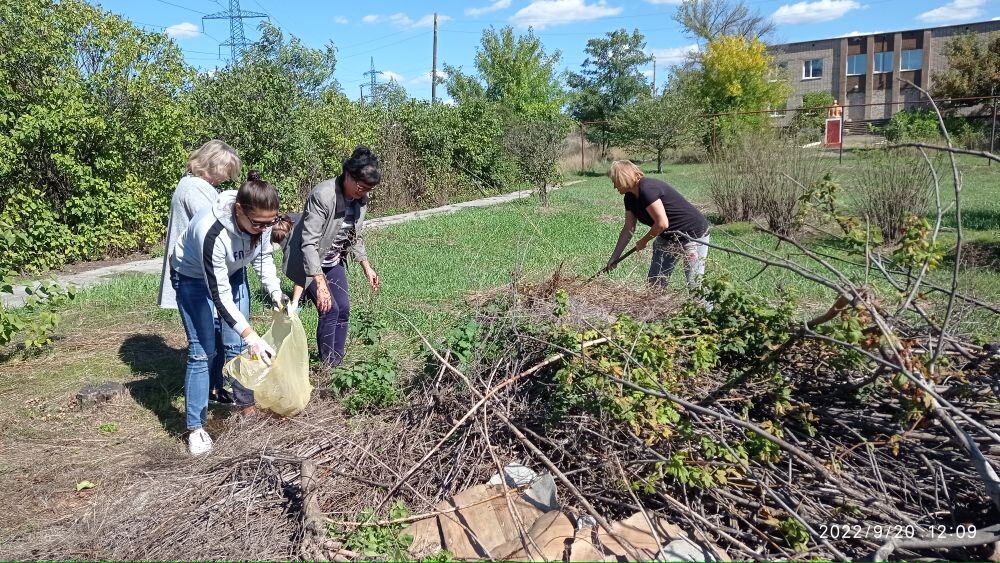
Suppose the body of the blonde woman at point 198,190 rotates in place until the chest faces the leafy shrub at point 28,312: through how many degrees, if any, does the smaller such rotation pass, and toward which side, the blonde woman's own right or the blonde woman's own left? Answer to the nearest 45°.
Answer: approximately 135° to the blonde woman's own left

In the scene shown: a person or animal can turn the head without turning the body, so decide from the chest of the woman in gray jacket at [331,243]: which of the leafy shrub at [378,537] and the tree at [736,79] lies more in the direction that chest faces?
the leafy shrub

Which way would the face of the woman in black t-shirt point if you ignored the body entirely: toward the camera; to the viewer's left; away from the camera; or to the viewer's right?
to the viewer's left

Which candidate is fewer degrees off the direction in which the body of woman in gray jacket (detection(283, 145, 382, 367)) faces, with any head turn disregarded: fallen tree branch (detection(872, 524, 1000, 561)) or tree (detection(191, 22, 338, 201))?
the fallen tree branch

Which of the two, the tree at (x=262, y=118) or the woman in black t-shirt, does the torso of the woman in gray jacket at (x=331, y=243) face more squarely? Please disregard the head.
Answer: the woman in black t-shirt

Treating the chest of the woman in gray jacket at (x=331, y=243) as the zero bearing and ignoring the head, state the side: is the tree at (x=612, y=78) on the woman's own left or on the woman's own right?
on the woman's own left

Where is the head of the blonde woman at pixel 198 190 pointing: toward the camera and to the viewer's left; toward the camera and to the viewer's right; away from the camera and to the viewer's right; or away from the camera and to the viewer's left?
away from the camera and to the viewer's right

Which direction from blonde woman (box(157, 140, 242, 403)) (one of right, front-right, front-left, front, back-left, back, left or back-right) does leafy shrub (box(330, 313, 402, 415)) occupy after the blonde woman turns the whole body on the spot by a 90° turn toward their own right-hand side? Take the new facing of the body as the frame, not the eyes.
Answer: front-left

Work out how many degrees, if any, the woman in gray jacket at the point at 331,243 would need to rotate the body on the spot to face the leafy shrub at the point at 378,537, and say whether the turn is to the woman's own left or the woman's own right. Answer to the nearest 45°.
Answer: approximately 45° to the woman's own right

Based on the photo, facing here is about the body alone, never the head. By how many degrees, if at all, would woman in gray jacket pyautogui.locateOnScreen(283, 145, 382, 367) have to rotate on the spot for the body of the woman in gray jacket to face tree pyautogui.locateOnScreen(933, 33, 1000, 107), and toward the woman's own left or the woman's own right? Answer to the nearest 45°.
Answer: approximately 90° to the woman's own left

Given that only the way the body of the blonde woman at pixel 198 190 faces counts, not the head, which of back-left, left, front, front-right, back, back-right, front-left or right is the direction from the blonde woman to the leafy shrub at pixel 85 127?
left

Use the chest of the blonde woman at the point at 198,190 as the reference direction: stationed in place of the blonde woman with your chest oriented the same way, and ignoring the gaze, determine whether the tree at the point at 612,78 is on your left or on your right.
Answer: on your left

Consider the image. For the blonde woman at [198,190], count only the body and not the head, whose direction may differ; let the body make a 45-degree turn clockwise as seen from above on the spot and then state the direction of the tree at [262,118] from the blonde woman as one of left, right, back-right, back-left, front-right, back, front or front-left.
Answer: back-left

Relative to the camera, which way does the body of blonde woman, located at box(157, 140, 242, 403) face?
to the viewer's right

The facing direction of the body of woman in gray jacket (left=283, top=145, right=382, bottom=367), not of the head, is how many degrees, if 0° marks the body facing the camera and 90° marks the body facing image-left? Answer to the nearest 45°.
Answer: approximately 315°
